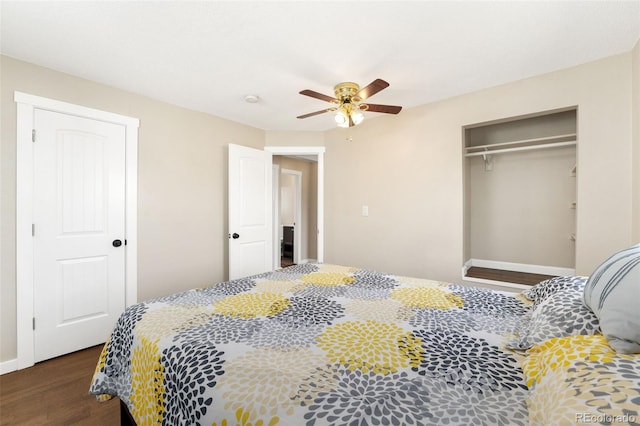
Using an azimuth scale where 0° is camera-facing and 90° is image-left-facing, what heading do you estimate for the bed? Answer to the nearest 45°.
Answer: approximately 135°
